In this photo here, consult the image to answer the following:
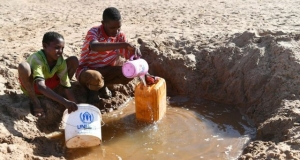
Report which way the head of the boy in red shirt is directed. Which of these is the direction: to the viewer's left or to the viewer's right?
to the viewer's right

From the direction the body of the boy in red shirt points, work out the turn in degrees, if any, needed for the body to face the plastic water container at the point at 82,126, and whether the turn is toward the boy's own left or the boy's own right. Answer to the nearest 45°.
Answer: approximately 45° to the boy's own right

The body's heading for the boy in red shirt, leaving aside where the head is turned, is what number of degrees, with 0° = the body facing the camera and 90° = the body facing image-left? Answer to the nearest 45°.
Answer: approximately 315°
